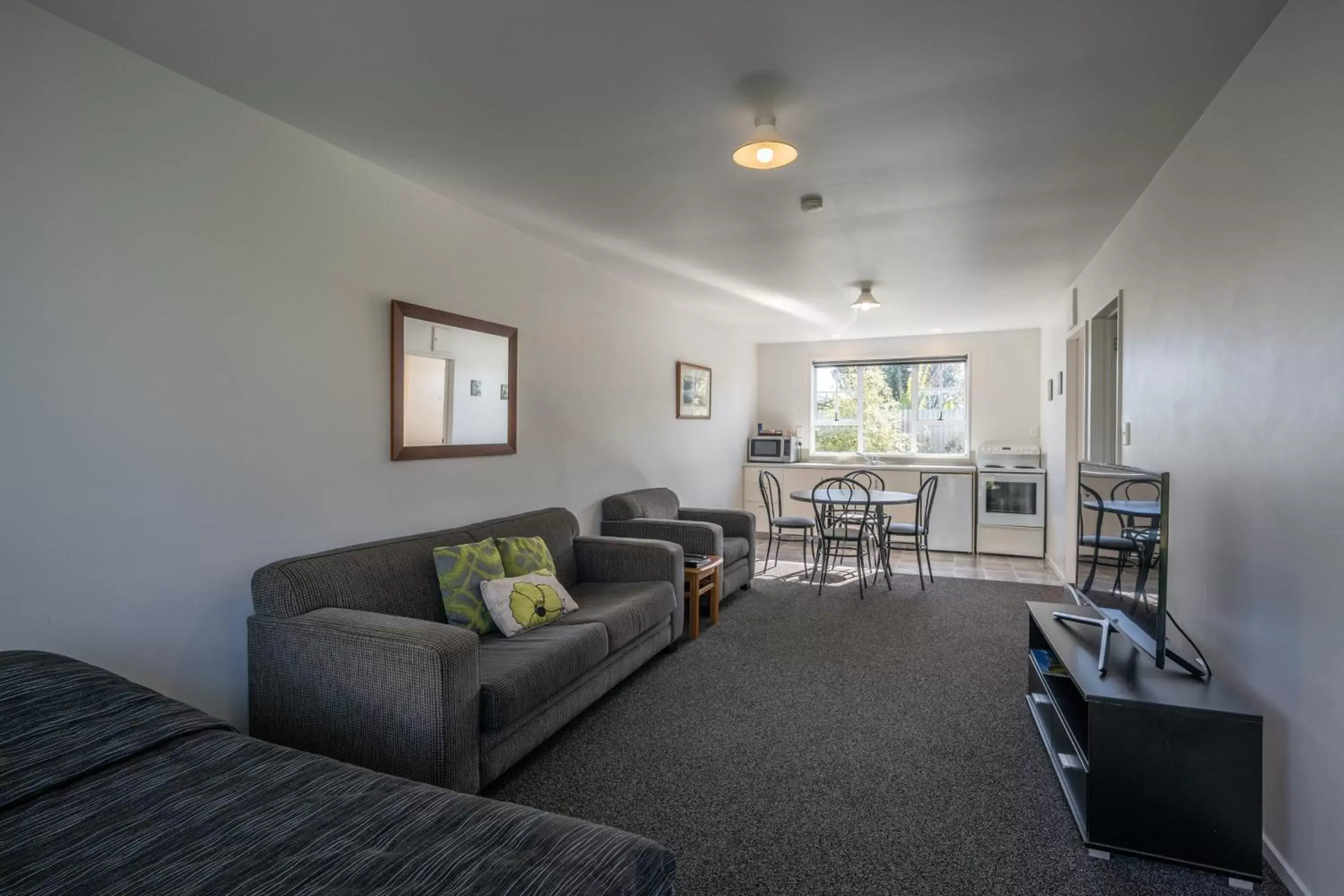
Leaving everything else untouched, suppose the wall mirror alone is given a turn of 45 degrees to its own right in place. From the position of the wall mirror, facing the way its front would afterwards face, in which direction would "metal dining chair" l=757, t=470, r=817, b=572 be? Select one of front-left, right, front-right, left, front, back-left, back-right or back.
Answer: back-left

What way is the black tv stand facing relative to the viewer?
to the viewer's left

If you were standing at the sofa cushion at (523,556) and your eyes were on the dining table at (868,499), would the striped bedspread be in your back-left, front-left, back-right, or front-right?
back-right

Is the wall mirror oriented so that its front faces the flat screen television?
yes

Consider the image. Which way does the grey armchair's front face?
to the viewer's right

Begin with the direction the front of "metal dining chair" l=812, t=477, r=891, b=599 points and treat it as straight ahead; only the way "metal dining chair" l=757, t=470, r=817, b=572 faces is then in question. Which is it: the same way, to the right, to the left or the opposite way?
to the right

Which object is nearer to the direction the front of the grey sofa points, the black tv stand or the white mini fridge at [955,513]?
the black tv stand

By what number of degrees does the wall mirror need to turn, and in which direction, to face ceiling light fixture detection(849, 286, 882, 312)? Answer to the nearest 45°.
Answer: approximately 45° to its left

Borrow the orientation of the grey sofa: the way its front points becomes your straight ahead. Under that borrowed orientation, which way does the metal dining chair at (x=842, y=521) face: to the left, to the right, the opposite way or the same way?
to the left

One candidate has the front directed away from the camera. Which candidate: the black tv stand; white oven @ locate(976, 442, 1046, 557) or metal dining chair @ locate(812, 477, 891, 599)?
the metal dining chair

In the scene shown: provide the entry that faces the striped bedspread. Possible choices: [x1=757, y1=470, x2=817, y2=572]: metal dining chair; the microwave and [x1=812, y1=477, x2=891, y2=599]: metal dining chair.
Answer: the microwave

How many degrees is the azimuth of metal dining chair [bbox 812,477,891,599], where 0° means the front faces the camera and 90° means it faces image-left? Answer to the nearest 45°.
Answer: approximately 180°

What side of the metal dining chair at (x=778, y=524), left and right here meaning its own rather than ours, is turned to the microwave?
left
